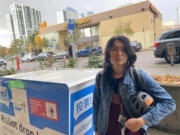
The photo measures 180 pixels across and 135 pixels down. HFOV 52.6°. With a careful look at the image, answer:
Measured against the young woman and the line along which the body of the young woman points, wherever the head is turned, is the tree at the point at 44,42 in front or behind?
behind

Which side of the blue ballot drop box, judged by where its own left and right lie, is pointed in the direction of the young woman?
left

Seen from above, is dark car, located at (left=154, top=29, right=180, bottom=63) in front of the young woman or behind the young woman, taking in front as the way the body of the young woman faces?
behind

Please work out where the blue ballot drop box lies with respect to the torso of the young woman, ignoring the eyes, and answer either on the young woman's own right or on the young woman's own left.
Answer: on the young woman's own right

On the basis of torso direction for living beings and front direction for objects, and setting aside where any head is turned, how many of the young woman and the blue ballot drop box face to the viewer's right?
0

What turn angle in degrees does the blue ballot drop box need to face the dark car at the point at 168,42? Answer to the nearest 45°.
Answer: approximately 180°

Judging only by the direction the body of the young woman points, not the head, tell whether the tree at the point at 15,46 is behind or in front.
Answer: behind

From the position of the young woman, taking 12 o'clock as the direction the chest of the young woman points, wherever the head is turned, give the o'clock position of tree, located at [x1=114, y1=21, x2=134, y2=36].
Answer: The tree is roughly at 6 o'clock from the young woman.

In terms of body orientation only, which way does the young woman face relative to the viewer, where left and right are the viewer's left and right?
facing the viewer

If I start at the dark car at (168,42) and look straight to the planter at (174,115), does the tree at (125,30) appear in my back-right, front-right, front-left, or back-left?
back-right
